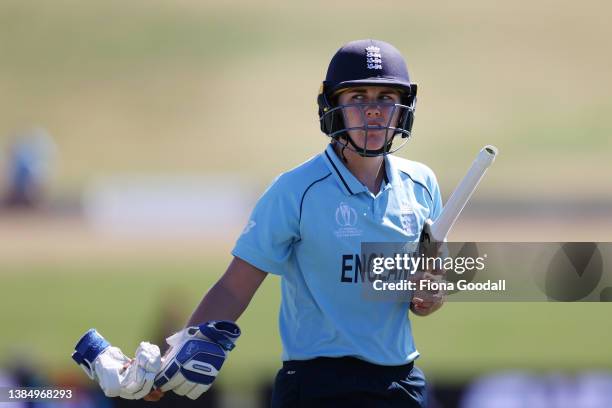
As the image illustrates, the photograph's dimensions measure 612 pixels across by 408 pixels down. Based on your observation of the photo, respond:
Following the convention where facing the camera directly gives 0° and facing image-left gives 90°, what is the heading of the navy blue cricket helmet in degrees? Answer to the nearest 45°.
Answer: approximately 0°

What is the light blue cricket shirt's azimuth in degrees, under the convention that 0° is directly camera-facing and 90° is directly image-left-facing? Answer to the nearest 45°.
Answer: approximately 315°
